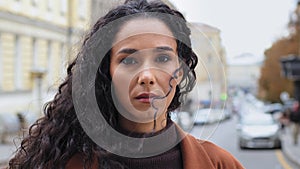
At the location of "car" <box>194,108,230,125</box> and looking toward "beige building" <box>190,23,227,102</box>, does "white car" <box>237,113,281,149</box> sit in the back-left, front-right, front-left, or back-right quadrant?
back-right

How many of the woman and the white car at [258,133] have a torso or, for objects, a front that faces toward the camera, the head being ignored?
2

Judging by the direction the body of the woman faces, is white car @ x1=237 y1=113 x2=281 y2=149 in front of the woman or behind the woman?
behind

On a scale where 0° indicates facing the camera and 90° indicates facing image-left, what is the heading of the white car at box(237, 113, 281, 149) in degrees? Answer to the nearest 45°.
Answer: approximately 0°
